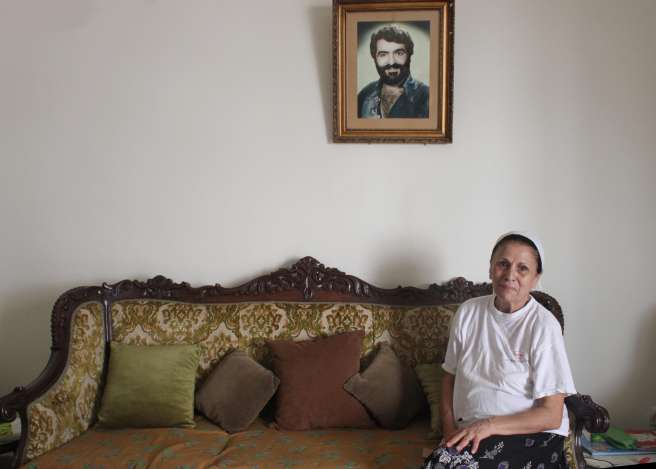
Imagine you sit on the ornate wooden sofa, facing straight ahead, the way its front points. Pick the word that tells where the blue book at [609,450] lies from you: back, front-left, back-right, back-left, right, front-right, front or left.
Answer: left

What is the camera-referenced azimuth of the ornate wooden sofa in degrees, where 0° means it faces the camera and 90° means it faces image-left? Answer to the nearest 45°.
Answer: approximately 0°

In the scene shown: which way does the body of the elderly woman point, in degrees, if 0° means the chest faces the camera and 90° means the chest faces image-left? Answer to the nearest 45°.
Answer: approximately 45°

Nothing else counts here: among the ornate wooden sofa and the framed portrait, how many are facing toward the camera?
2

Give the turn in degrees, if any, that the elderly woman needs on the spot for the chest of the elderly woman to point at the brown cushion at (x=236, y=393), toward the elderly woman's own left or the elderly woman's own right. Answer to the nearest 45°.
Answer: approximately 45° to the elderly woman's own right
